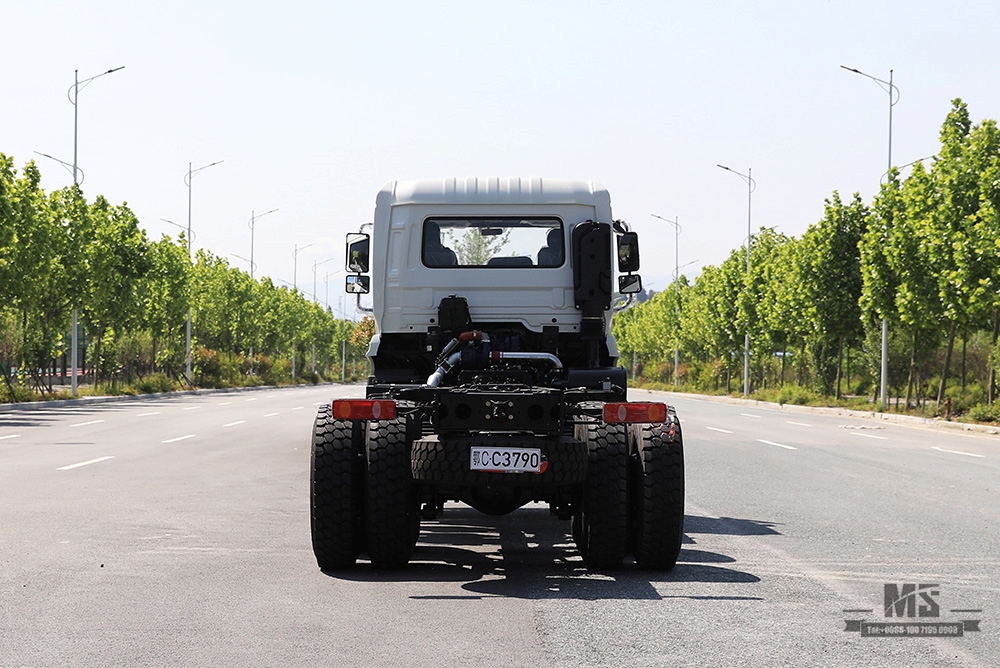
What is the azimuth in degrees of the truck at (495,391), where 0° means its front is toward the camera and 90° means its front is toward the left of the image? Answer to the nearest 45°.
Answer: approximately 180°
